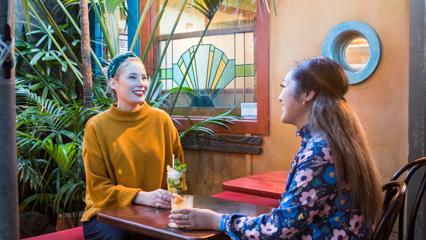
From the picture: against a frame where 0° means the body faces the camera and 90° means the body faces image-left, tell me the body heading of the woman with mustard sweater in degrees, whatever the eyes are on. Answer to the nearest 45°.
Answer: approximately 315°

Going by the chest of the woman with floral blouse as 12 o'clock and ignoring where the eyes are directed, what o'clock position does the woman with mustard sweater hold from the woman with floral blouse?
The woman with mustard sweater is roughly at 12 o'clock from the woman with floral blouse.

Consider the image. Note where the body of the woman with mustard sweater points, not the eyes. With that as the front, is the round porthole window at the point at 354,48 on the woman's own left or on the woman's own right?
on the woman's own left

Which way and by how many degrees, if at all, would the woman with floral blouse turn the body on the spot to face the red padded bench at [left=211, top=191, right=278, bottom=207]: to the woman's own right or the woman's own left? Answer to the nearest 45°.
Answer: approximately 45° to the woman's own right

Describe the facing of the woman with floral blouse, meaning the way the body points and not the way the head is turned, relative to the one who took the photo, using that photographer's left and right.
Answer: facing away from the viewer and to the left of the viewer

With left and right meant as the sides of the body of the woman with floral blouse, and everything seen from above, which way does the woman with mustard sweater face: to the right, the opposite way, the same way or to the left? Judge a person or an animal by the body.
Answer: the opposite way

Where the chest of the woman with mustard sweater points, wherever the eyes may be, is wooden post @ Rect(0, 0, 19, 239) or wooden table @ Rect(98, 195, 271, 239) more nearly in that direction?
the wooden table

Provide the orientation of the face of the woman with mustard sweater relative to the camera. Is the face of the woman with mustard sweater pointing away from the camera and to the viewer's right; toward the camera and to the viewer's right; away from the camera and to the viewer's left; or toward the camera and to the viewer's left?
toward the camera and to the viewer's right

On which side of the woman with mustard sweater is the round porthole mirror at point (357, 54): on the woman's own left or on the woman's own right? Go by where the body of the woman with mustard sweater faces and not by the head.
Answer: on the woman's own left

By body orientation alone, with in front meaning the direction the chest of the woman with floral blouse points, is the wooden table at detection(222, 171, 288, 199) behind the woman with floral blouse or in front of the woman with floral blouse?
in front
